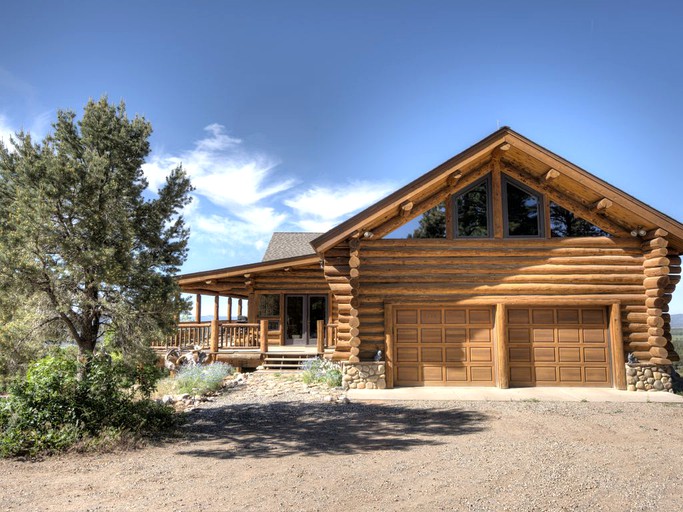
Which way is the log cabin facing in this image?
toward the camera

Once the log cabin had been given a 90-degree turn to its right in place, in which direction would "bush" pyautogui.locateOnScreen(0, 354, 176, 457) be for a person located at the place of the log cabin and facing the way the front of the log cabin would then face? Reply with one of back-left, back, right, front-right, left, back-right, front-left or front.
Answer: front-left

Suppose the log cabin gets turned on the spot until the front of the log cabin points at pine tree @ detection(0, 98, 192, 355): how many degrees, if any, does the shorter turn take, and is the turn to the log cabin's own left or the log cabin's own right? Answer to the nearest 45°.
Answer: approximately 45° to the log cabin's own right

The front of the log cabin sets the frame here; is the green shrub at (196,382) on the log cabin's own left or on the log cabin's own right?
on the log cabin's own right

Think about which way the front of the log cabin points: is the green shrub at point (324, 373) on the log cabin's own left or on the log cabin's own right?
on the log cabin's own right
